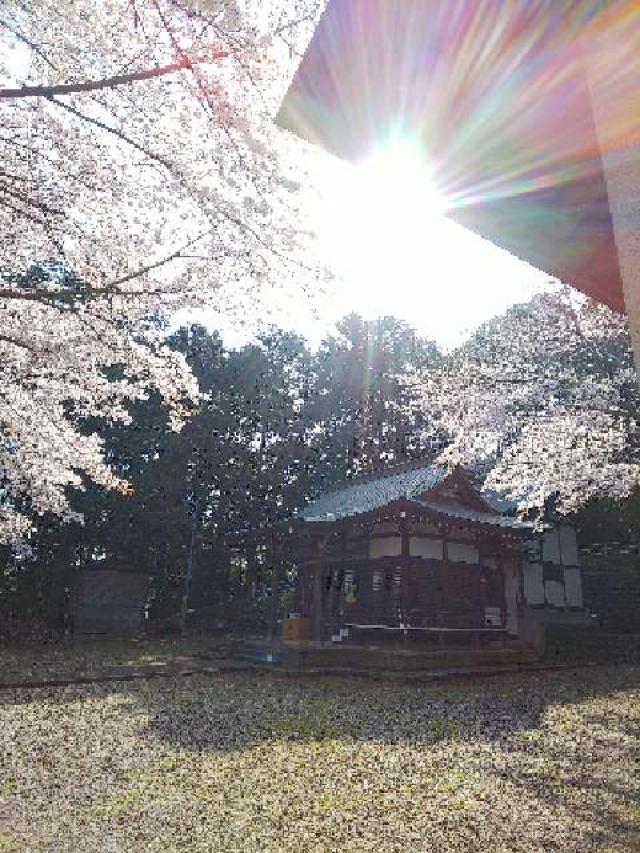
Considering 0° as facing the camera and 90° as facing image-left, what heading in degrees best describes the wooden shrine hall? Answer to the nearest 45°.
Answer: approximately 45°

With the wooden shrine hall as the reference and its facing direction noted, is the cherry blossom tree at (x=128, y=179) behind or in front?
in front
